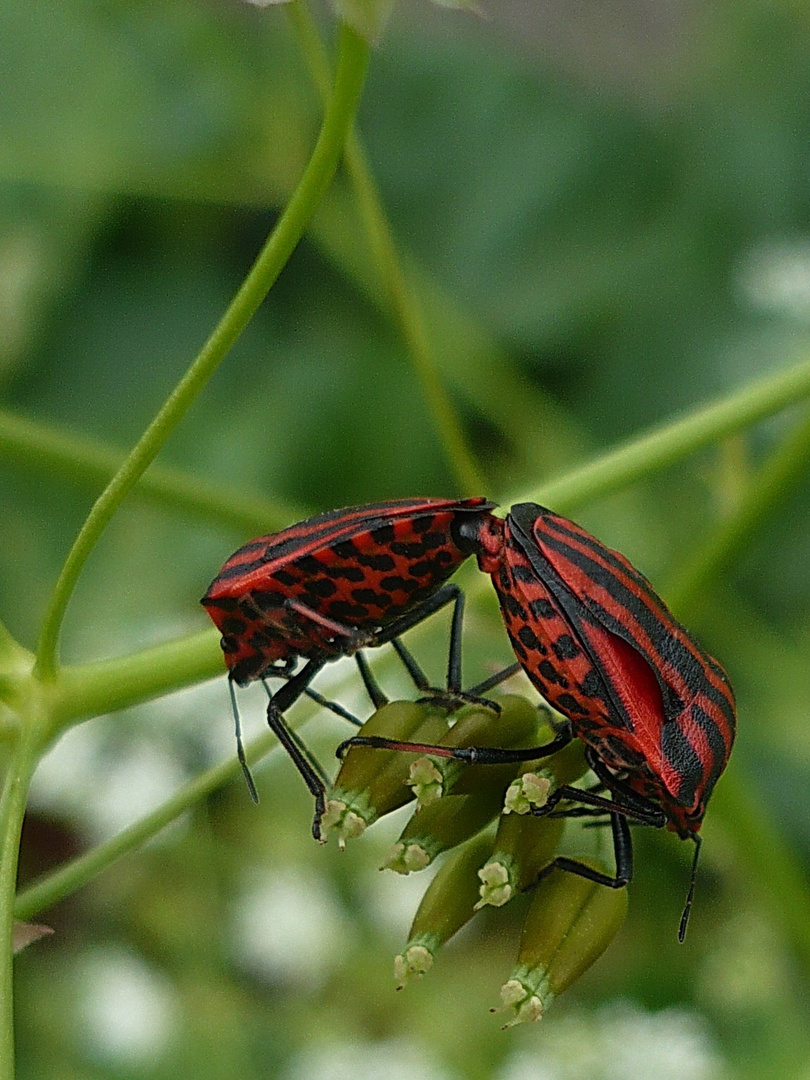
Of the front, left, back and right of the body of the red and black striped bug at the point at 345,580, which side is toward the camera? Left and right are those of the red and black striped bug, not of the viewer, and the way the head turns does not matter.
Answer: left
